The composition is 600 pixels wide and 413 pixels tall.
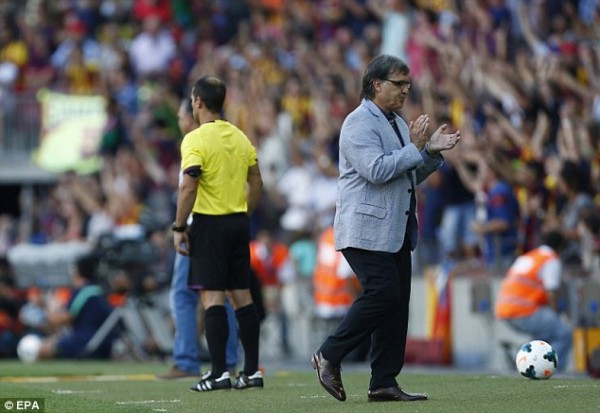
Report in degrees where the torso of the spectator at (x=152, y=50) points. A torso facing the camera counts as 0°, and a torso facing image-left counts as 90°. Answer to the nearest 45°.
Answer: approximately 0°

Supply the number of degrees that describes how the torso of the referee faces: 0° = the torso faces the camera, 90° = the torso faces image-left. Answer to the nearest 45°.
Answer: approximately 135°

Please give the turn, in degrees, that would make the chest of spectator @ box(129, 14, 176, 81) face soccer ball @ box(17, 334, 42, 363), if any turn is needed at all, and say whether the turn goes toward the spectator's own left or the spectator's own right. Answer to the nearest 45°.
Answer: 0° — they already face it

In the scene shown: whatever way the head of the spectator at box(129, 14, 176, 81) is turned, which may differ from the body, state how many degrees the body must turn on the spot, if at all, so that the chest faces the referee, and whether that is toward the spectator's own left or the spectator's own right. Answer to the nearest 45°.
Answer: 0° — they already face them

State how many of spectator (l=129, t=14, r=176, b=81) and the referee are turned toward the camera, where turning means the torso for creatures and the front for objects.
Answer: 1

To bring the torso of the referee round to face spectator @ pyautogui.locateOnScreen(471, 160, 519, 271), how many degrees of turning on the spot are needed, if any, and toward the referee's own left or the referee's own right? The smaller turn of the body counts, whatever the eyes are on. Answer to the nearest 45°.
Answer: approximately 90° to the referee's own right

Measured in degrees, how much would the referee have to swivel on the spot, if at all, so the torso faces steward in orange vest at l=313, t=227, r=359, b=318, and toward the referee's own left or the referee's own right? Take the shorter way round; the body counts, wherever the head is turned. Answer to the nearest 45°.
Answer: approximately 45° to the referee's own right

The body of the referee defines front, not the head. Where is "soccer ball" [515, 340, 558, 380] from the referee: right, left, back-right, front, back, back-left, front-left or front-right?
back-right
